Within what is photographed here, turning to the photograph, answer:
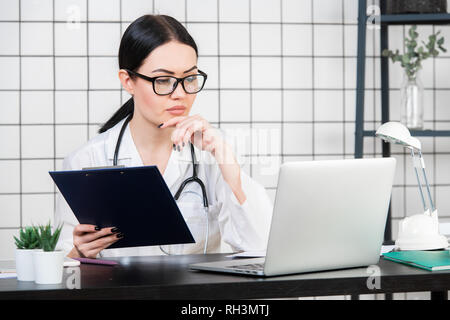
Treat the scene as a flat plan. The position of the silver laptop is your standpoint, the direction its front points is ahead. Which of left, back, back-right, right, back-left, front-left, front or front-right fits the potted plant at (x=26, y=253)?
front-left

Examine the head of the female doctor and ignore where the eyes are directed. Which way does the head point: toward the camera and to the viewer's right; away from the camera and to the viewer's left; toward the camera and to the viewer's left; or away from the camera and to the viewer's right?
toward the camera and to the viewer's right

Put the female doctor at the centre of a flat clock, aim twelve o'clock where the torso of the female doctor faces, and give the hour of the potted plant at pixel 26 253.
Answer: The potted plant is roughly at 2 o'clock from the female doctor.

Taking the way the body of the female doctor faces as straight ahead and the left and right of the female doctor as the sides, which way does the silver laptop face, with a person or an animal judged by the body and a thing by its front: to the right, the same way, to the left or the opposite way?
the opposite way

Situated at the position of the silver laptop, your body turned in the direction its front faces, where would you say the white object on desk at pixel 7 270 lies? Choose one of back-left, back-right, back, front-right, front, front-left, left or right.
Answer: front-left

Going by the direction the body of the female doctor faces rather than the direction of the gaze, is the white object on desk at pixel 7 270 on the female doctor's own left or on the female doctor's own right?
on the female doctor's own right

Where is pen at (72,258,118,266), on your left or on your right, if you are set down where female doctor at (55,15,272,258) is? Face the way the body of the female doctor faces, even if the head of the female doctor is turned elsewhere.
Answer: on your right

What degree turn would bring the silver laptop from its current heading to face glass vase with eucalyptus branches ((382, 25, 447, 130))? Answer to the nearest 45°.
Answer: approximately 45° to its right

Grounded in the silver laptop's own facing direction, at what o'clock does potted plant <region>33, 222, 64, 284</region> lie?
The potted plant is roughly at 10 o'clock from the silver laptop.

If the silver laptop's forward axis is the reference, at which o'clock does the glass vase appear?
The glass vase is roughly at 2 o'clock from the silver laptop.

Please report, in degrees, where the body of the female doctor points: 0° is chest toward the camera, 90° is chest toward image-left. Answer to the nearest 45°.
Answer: approximately 315°

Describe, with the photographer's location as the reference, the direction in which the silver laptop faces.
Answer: facing away from the viewer and to the left of the viewer
